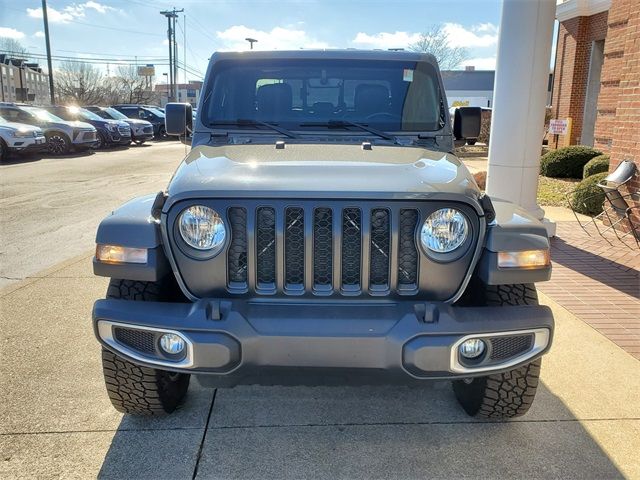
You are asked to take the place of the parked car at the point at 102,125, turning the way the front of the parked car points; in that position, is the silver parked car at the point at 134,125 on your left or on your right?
on your left

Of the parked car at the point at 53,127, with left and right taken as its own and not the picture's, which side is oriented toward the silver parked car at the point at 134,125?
left

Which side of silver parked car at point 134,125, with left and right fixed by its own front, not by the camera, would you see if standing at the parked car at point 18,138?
right

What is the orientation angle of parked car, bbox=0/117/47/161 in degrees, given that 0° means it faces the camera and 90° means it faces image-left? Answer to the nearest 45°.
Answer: approximately 315°

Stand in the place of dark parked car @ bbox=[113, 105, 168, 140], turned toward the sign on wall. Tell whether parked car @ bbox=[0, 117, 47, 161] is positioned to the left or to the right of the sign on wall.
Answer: right

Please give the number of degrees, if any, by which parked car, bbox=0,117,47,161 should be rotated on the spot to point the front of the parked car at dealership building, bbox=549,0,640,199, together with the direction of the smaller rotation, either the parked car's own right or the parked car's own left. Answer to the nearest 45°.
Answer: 0° — it already faces it

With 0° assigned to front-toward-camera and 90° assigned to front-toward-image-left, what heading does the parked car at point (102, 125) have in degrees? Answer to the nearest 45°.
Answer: approximately 315°

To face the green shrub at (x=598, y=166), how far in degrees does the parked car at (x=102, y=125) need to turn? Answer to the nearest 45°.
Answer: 0° — it already faces it

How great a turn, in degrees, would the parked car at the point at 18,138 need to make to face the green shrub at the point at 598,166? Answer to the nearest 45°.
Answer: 0° — it already faces it
